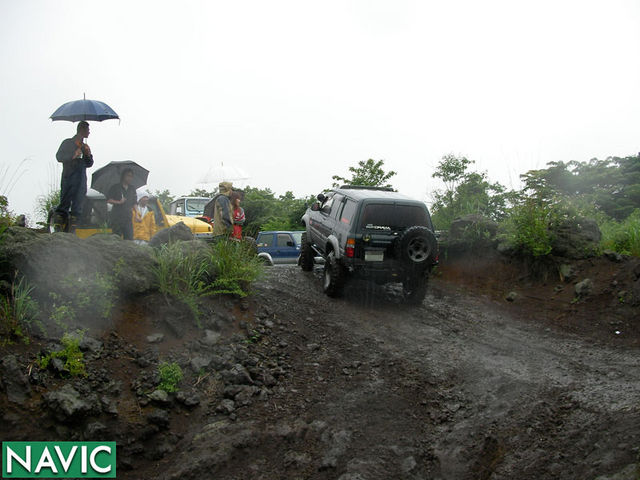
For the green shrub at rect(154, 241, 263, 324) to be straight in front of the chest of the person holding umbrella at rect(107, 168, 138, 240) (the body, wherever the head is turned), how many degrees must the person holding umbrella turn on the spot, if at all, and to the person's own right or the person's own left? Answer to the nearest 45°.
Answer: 0° — they already face it

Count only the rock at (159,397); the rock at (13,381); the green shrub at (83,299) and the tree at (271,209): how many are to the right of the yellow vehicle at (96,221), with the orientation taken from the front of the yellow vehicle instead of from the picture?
3

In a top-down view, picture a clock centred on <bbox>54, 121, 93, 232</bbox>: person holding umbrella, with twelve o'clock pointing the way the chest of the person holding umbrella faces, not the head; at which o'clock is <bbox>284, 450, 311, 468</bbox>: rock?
The rock is roughly at 1 o'clock from the person holding umbrella.

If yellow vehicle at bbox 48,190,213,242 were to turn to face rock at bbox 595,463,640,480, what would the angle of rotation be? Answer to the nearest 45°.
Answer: approximately 45° to its right

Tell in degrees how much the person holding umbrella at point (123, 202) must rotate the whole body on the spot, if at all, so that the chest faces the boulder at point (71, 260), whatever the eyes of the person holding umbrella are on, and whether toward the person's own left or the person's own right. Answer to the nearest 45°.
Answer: approximately 45° to the person's own right

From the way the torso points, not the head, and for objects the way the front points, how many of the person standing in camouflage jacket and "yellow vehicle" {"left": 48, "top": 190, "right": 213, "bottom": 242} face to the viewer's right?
2

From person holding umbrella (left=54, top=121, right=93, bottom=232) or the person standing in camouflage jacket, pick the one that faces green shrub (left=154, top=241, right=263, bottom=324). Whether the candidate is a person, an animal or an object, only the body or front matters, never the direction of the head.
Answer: the person holding umbrella

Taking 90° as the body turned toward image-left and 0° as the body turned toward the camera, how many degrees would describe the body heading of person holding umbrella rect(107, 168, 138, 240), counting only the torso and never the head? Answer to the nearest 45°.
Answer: approximately 315°

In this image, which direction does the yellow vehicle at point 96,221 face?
to the viewer's right

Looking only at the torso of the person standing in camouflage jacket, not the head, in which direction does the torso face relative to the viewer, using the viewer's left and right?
facing to the right of the viewer

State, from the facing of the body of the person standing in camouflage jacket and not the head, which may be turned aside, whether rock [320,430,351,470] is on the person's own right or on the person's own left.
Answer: on the person's own right

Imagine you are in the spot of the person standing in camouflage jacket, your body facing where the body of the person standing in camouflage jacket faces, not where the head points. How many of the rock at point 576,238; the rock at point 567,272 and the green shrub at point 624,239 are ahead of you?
3
